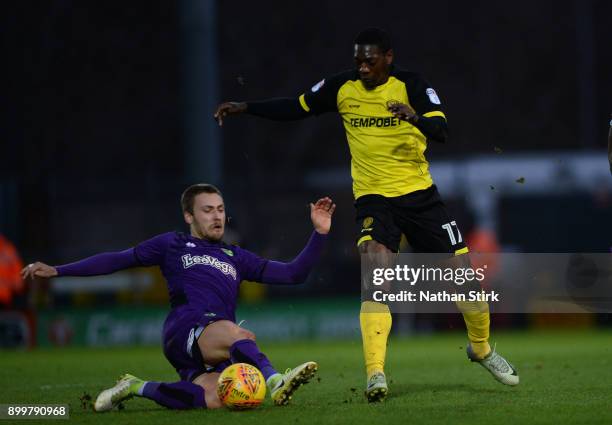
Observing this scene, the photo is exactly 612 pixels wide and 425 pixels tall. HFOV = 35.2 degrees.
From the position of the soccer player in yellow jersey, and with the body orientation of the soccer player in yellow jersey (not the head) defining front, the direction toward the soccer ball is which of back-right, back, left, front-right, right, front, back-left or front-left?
front-right

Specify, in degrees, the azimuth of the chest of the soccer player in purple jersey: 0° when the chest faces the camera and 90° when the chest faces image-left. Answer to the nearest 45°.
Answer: approximately 315°

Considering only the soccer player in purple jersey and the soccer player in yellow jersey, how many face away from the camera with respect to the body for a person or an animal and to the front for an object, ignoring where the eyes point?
0

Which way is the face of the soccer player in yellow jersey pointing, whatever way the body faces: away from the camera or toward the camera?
toward the camera

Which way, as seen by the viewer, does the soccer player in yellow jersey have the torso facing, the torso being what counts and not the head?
toward the camera

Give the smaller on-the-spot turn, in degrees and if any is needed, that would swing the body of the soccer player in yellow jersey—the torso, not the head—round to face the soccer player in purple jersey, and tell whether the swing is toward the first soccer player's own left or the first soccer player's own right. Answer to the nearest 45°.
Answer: approximately 45° to the first soccer player's own right

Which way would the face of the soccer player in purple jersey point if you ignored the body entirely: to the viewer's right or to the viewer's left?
to the viewer's right
